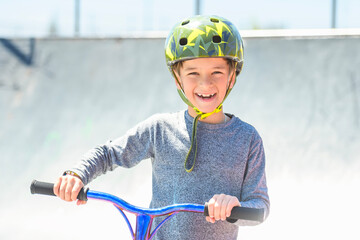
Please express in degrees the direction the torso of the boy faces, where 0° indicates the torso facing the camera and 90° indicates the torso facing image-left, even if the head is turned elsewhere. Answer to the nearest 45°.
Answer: approximately 0°
